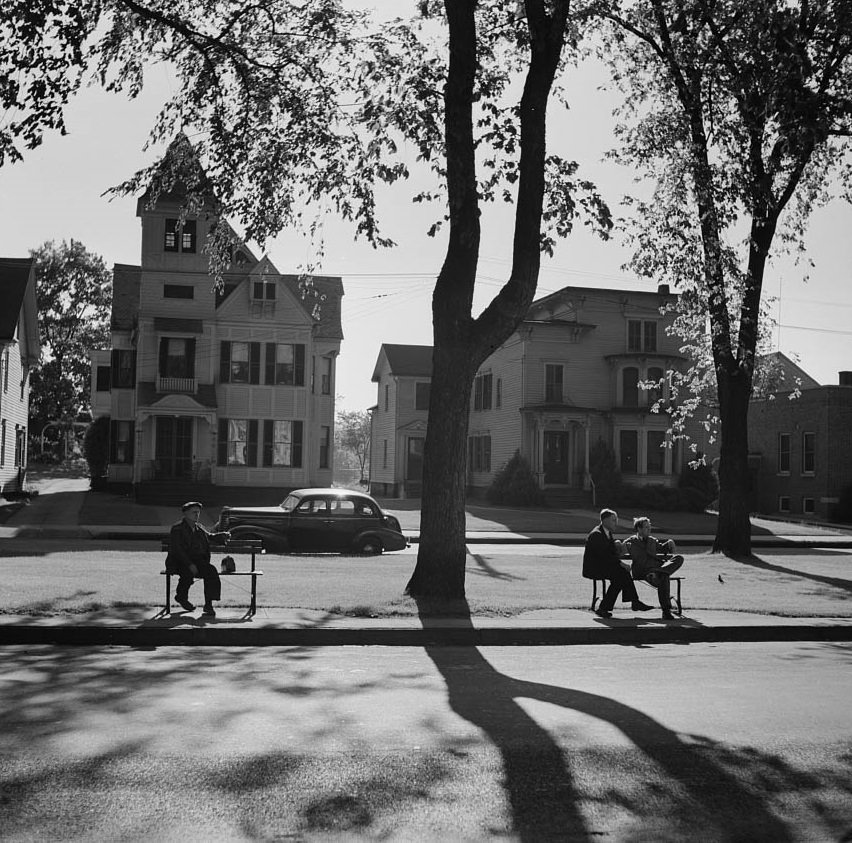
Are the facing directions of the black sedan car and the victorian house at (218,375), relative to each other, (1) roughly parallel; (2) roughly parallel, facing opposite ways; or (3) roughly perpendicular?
roughly perpendicular

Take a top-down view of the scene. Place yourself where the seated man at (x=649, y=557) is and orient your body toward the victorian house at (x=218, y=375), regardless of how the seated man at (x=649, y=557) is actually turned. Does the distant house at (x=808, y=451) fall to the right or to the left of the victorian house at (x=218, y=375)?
right

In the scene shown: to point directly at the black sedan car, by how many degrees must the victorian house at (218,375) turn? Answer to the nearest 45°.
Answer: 0° — it already faces it

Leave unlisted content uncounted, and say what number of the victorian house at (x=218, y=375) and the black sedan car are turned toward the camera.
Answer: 1

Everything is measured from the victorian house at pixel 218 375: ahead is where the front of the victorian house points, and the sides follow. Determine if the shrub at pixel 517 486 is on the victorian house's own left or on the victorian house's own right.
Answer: on the victorian house's own left

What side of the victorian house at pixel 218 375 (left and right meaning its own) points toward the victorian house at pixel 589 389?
left

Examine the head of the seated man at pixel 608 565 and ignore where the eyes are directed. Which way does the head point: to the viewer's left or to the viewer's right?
to the viewer's right

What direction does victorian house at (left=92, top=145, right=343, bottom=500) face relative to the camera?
toward the camera

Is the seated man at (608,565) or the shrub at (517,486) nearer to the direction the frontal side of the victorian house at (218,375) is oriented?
the seated man

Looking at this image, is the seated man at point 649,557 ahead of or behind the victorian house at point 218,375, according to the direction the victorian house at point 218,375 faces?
ahead
